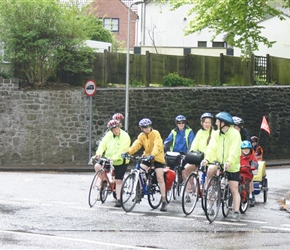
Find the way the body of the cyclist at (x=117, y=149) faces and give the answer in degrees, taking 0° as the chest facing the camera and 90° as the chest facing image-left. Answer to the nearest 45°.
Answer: approximately 45°

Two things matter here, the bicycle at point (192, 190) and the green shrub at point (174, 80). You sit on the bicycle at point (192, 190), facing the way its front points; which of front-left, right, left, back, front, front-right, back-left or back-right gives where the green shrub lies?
back-right

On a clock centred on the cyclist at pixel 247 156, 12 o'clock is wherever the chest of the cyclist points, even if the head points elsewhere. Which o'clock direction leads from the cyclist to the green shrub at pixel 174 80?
The green shrub is roughly at 4 o'clock from the cyclist.

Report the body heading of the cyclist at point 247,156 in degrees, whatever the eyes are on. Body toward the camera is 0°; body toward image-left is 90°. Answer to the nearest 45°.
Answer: approximately 45°

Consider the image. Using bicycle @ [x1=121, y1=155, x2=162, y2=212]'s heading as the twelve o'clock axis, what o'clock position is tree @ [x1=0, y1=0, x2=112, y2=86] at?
The tree is roughly at 4 o'clock from the bicycle.

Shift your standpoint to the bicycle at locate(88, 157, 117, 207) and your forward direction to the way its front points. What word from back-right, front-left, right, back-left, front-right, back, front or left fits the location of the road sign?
back-right

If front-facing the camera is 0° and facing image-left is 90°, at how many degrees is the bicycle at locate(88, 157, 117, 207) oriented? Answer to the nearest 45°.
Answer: approximately 45°

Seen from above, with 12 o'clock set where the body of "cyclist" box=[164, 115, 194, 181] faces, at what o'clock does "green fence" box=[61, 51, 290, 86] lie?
The green fence is roughly at 6 o'clock from the cyclist.

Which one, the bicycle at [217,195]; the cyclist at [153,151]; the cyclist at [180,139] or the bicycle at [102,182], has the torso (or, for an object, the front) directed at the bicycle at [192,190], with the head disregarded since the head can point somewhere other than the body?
the cyclist at [180,139]

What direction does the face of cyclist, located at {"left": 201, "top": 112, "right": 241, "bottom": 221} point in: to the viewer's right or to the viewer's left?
to the viewer's left
